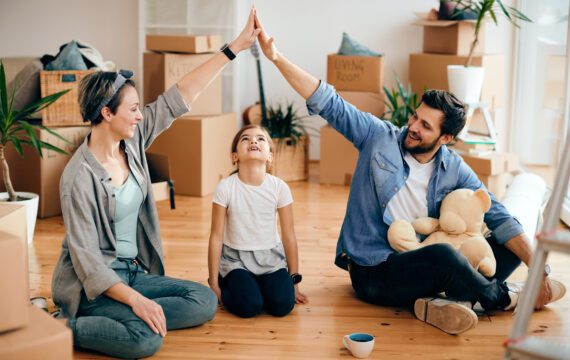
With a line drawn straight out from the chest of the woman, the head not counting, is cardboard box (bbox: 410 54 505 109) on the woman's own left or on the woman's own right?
on the woman's own left

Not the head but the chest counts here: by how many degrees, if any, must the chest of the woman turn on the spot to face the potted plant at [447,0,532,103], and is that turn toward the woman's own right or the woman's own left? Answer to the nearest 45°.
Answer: approximately 90° to the woman's own left

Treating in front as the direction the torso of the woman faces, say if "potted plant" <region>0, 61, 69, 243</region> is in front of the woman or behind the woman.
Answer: behind

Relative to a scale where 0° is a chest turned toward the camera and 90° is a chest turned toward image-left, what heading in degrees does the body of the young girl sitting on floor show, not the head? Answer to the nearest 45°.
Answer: approximately 0°

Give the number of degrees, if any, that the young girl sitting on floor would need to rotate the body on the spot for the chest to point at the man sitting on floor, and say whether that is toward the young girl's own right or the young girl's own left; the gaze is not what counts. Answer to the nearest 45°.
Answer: approximately 90° to the young girl's own left

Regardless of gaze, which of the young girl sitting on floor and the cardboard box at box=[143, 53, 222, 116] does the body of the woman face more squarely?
the young girl sitting on floor

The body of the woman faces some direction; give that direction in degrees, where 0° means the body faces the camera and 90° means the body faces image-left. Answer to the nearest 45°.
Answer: approximately 315°

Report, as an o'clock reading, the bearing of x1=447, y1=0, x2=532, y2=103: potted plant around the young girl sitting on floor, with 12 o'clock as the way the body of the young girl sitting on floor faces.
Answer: The potted plant is roughly at 7 o'clock from the young girl sitting on floor.

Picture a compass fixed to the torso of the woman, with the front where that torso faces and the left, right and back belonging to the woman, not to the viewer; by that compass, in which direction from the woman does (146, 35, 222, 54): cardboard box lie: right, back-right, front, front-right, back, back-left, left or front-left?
back-left

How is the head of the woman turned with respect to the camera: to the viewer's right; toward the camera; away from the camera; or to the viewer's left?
to the viewer's right

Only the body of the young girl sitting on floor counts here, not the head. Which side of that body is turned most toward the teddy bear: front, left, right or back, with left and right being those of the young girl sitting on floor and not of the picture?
left
